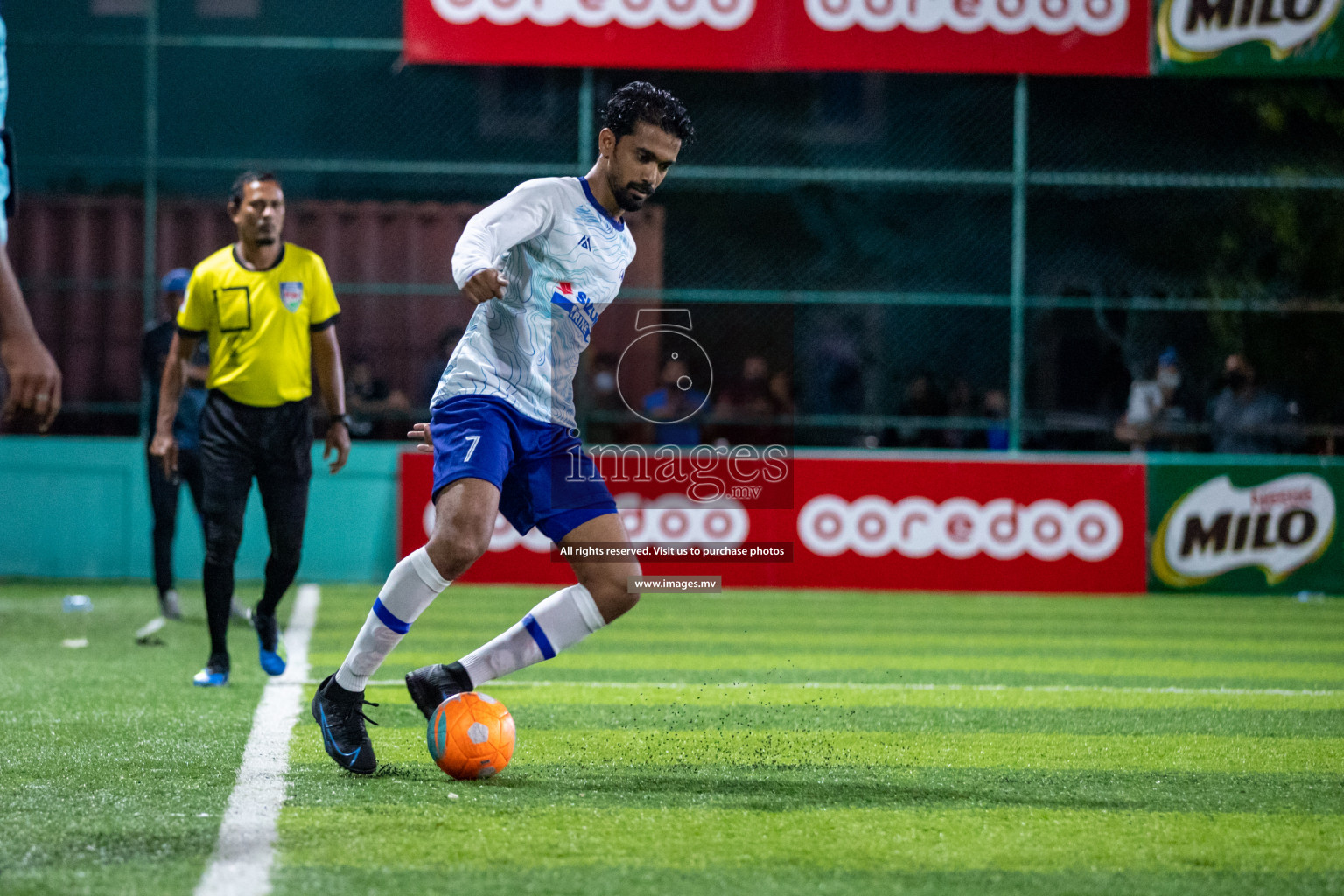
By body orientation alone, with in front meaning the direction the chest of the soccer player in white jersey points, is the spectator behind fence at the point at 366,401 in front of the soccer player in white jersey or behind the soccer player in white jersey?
behind

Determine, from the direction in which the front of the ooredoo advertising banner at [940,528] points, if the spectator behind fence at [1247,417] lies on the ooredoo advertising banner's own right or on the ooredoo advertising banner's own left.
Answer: on the ooredoo advertising banner's own left

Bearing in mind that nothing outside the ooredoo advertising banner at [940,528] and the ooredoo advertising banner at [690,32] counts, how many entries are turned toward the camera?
2

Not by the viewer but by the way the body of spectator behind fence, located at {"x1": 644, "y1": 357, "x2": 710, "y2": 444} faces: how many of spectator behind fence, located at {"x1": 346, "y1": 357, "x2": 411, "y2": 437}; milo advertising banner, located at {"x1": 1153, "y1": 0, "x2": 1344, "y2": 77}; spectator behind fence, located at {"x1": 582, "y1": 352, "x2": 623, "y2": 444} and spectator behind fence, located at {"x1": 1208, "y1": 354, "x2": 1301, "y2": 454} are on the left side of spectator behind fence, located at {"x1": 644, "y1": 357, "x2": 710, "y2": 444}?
2

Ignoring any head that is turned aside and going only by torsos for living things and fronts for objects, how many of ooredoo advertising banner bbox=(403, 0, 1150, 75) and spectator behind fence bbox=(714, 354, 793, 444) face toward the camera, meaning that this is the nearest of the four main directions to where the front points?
2

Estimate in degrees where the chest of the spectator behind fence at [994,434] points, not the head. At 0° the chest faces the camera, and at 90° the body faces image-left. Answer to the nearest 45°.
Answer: approximately 0°

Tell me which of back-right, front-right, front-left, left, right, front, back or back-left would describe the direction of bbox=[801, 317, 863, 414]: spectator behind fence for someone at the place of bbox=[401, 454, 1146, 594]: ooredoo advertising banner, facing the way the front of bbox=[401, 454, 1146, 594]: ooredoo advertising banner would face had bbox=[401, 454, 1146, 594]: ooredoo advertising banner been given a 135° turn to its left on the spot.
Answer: front-left

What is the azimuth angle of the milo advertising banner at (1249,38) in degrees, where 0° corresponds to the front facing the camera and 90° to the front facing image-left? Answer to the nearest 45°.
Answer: approximately 0°
